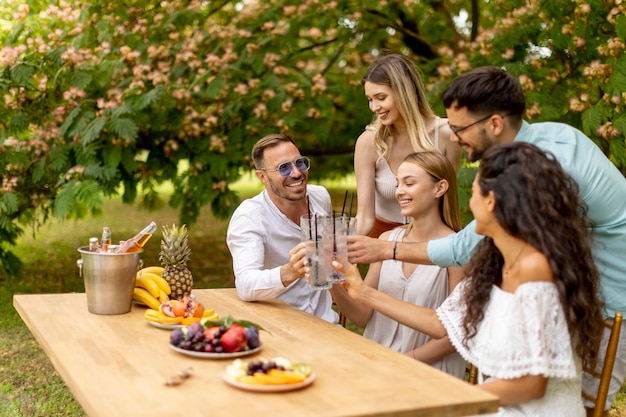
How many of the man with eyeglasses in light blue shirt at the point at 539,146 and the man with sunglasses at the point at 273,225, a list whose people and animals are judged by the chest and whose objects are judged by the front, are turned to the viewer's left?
1

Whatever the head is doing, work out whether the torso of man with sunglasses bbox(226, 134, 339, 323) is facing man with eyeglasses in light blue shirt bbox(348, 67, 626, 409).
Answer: yes

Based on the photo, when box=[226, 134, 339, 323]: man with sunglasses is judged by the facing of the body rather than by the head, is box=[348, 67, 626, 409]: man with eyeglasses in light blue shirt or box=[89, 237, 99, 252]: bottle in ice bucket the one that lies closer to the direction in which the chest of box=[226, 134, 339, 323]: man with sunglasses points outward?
the man with eyeglasses in light blue shirt

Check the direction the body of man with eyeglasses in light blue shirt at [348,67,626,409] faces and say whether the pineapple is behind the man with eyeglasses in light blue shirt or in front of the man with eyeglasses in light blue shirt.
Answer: in front

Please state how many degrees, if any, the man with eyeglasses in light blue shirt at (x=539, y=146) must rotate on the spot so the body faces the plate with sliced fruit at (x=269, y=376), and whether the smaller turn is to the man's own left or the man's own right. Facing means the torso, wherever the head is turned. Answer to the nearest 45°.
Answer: approximately 45° to the man's own left

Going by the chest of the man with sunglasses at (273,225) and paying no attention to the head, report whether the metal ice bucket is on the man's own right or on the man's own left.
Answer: on the man's own right

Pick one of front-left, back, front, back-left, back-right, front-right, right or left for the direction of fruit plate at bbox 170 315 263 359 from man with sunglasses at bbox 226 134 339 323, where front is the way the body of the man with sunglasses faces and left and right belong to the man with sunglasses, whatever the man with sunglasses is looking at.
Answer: front-right

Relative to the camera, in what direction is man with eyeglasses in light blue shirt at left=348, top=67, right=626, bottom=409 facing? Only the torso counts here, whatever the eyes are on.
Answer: to the viewer's left

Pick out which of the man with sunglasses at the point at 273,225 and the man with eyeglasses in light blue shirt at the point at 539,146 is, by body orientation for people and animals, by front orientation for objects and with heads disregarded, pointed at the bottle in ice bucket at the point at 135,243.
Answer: the man with eyeglasses in light blue shirt at the point at 539,146

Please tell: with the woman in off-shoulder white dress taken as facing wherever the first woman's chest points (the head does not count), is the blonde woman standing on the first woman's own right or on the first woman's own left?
on the first woman's own right

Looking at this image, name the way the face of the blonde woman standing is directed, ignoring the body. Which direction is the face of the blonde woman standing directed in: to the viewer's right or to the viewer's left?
to the viewer's left

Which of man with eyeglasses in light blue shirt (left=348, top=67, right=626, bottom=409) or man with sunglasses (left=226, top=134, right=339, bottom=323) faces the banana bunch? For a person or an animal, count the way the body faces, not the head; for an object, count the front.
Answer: man with eyeglasses in light blue shirt (left=348, top=67, right=626, bottom=409)

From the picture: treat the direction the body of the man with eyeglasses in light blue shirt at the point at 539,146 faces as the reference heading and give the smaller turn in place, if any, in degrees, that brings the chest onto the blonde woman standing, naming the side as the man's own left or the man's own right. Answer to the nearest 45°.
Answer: approximately 45° to the man's own right

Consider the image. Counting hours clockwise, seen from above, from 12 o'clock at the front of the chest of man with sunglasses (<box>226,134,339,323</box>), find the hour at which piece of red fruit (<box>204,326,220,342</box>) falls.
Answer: The piece of red fruit is roughly at 2 o'clock from the man with sunglasses.
